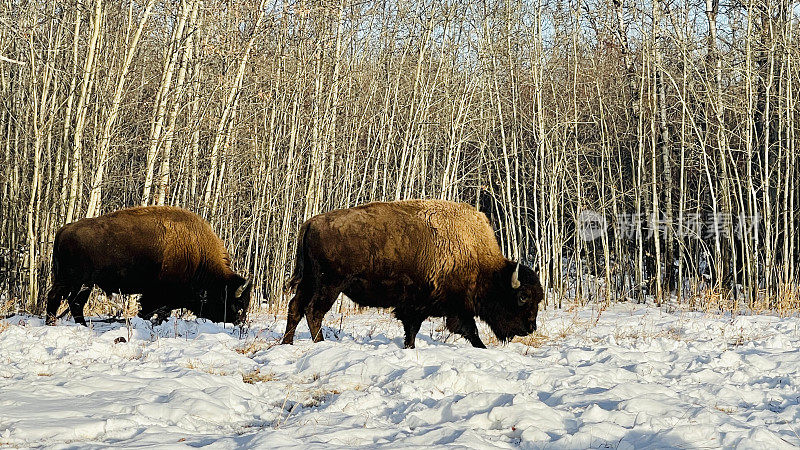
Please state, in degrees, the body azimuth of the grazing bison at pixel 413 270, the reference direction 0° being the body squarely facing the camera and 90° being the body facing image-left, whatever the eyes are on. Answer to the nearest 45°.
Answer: approximately 270°

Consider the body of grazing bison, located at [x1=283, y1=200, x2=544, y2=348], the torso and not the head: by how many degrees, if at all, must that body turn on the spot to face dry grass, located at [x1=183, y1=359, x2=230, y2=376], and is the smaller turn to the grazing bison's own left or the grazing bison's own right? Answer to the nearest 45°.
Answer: approximately 135° to the grazing bison's own right

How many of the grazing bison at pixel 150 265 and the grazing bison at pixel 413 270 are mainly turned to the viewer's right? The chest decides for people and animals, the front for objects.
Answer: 2

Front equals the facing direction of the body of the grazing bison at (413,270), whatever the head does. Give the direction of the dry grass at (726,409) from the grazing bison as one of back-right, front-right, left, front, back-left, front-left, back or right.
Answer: front-right

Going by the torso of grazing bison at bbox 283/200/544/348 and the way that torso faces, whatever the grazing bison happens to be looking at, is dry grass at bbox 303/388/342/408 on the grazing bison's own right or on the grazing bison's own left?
on the grazing bison's own right

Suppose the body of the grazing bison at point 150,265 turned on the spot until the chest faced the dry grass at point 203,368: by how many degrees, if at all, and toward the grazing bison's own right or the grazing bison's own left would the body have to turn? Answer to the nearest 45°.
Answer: approximately 90° to the grazing bison's own right

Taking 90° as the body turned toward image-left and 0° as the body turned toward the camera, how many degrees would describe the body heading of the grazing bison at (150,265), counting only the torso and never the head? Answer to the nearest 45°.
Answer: approximately 270°

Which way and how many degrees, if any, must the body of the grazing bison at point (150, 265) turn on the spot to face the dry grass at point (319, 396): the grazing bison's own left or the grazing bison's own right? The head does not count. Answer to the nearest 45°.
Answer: approximately 90° to the grazing bison's own right

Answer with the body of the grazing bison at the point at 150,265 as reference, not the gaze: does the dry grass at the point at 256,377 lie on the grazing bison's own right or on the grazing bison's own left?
on the grazing bison's own right

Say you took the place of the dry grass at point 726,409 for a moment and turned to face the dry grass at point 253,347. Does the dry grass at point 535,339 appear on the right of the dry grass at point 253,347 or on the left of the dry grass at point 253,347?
right

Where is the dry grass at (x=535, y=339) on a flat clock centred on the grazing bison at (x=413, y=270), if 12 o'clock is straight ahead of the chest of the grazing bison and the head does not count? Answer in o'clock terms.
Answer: The dry grass is roughly at 11 o'clock from the grazing bison.

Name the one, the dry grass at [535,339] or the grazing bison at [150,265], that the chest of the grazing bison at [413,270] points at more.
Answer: the dry grass

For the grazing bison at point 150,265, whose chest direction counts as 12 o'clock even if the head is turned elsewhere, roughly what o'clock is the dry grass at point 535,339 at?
The dry grass is roughly at 1 o'clock from the grazing bison.

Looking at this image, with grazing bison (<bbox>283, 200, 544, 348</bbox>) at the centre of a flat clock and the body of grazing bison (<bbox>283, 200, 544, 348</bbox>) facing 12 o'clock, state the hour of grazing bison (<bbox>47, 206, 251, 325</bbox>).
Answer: grazing bison (<bbox>47, 206, 251, 325</bbox>) is roughly at 7 o'clock from grazing bison (<bbox>283, 200, 544, 348</bbox>).
